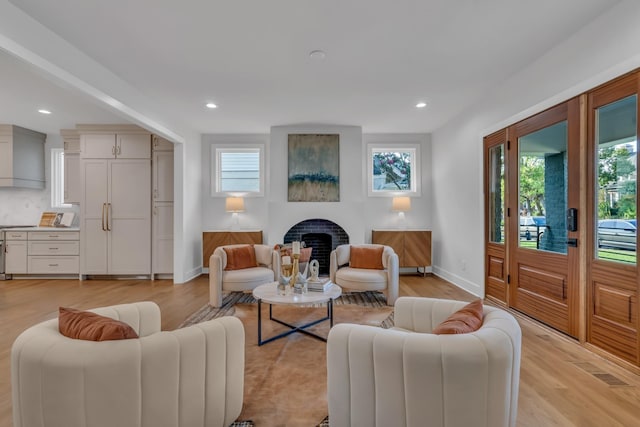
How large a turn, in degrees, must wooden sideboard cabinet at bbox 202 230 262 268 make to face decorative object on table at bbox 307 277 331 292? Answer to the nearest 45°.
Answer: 0° — it already faces it

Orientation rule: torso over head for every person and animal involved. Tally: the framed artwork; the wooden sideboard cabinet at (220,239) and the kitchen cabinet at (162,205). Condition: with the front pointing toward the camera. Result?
3

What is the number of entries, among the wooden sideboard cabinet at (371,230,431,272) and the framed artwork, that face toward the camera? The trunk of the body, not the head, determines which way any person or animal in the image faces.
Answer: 2

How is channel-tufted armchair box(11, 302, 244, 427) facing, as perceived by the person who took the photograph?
facing away from the viewer and to the right of the viewer

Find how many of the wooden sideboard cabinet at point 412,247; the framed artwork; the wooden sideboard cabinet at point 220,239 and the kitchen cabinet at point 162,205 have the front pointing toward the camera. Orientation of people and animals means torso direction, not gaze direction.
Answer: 4

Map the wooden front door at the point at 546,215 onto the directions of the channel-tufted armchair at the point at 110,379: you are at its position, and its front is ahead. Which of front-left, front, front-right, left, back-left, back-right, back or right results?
front-right

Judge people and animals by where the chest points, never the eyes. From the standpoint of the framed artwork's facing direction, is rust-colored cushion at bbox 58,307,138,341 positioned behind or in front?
in front

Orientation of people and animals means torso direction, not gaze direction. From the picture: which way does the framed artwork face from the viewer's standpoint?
toward the camera

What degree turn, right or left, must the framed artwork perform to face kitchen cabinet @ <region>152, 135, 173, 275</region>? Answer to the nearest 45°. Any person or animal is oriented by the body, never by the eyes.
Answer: approximately 90° to its right

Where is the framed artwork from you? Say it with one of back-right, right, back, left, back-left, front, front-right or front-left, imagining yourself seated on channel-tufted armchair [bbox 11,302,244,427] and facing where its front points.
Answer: front

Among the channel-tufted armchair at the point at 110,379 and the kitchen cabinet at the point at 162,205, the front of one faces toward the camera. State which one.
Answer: the kitchen cabinet

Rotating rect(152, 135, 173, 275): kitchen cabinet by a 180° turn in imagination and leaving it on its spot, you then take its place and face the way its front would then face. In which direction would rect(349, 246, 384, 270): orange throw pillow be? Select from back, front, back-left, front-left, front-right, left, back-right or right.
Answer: back-right

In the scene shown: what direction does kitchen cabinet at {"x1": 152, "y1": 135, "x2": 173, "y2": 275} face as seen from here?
toward the camera

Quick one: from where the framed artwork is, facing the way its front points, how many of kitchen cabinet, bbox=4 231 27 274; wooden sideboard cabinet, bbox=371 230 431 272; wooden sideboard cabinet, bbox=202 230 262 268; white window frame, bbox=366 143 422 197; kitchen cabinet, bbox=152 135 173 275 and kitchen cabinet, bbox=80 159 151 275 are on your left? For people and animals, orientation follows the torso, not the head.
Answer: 2

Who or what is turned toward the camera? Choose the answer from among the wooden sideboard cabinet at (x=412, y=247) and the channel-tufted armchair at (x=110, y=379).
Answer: the wooden sideboard cabinet
